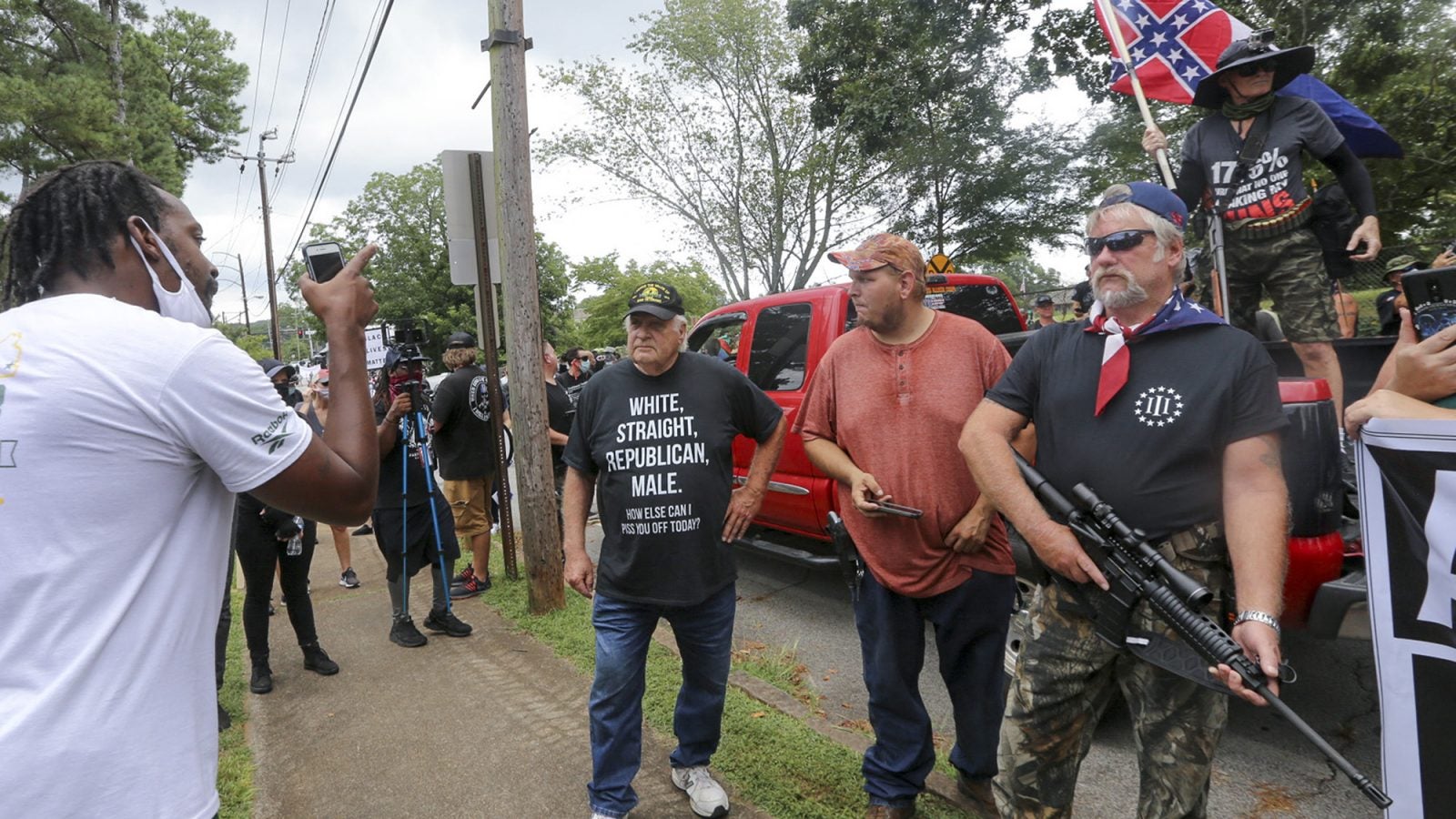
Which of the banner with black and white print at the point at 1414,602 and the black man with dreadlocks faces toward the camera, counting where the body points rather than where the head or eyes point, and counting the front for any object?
the banner with black and white print

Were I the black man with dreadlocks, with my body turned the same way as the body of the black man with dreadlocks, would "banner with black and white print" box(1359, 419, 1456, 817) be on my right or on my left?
on my right

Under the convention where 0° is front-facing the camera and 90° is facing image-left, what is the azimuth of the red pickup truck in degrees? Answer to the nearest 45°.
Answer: approximately 135°

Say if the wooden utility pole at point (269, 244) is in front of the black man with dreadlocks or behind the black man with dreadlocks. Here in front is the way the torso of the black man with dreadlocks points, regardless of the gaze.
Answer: in front

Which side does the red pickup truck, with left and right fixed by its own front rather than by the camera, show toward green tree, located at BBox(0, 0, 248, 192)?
front

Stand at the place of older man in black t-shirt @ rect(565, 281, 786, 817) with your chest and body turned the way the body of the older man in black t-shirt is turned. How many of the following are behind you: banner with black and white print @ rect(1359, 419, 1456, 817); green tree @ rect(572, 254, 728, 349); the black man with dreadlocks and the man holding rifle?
1

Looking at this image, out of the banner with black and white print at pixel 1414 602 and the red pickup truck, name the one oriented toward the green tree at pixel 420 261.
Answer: the red pickup truck

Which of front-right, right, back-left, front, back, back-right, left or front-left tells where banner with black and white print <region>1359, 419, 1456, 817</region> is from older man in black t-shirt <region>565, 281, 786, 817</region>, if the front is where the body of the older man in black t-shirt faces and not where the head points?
front-left

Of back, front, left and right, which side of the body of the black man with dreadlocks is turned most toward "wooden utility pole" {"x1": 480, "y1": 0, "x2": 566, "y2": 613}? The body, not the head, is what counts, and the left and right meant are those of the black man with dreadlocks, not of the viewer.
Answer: front

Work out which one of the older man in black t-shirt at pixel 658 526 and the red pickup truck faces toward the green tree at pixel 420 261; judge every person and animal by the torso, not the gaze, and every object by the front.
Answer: the red pickup truck

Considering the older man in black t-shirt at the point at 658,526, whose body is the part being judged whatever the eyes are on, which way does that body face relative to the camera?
toward the camera

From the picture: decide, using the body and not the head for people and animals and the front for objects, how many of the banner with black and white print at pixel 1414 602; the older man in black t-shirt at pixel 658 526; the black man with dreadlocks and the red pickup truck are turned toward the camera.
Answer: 2

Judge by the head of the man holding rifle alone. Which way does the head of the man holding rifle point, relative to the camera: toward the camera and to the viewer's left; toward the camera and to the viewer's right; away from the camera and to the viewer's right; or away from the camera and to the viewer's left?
toward the camera and to the viewer's left

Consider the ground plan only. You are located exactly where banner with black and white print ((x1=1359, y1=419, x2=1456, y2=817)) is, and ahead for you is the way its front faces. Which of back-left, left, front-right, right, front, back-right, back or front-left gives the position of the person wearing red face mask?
right

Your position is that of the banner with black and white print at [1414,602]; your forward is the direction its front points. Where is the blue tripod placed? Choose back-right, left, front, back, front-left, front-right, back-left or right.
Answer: right

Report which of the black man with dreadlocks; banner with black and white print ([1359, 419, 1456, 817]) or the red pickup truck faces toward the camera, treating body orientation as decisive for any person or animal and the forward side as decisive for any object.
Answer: the banner with black and white print

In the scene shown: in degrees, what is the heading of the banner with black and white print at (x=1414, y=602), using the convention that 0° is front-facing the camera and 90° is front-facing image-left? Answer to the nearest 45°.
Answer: approximately 0°
